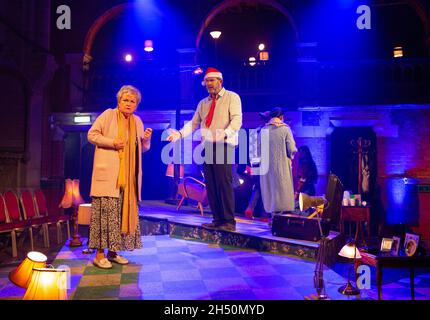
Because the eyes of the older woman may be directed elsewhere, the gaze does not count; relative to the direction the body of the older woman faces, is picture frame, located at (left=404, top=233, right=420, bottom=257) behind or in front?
in front

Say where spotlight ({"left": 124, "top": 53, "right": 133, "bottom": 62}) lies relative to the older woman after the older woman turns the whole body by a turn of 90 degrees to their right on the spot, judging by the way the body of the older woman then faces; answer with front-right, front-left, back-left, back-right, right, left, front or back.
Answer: back-right

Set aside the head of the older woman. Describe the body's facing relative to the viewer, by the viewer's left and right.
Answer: facing the viewer and to the right of the viewer

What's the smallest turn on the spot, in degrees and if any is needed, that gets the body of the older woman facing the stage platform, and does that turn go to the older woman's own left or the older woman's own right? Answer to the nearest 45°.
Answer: approximately 90° to the older woman's own left

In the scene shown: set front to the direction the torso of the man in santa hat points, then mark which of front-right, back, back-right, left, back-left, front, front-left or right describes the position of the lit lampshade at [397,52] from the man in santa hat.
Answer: back

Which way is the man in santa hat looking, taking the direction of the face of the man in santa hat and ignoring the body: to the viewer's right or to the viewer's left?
to the viewer's left

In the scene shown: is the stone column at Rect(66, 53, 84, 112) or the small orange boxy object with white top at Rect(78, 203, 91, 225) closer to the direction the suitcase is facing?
the small orange boxy object with white top

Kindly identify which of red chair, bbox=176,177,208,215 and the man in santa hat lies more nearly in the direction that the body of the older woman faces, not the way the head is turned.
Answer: the man in santa hat

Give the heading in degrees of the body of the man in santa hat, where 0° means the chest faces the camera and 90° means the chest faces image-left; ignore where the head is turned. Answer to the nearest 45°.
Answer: approximately 45°

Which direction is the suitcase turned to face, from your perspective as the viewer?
facing the viewer
